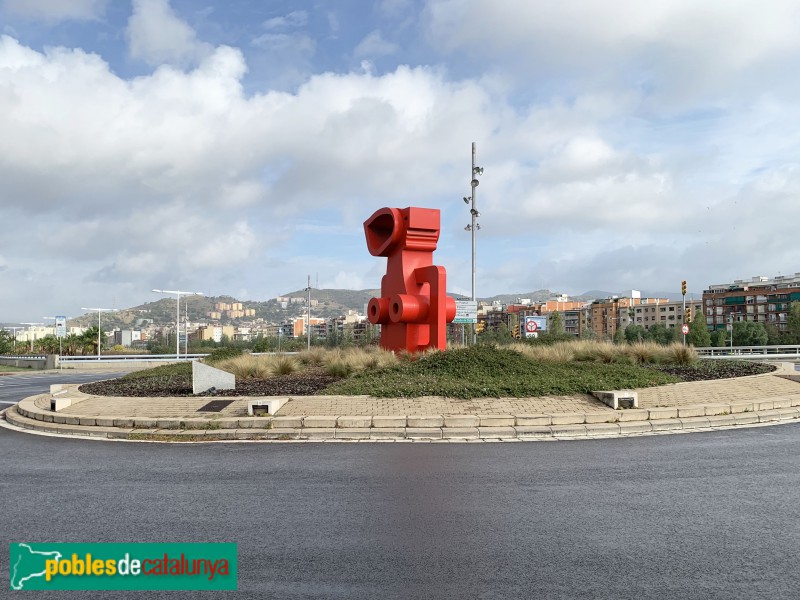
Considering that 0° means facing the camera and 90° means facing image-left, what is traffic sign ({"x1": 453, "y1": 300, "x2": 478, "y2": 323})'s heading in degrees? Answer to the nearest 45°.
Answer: approximately 0°

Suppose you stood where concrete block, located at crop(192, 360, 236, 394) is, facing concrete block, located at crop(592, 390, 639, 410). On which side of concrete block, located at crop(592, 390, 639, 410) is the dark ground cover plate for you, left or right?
right

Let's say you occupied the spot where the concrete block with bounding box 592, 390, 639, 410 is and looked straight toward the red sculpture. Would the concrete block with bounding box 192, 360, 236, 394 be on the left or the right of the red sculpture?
left
